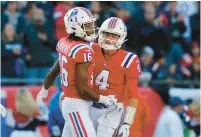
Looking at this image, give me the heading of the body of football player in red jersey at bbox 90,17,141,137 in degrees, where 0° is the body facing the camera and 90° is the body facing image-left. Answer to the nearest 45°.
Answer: approximately 45°
